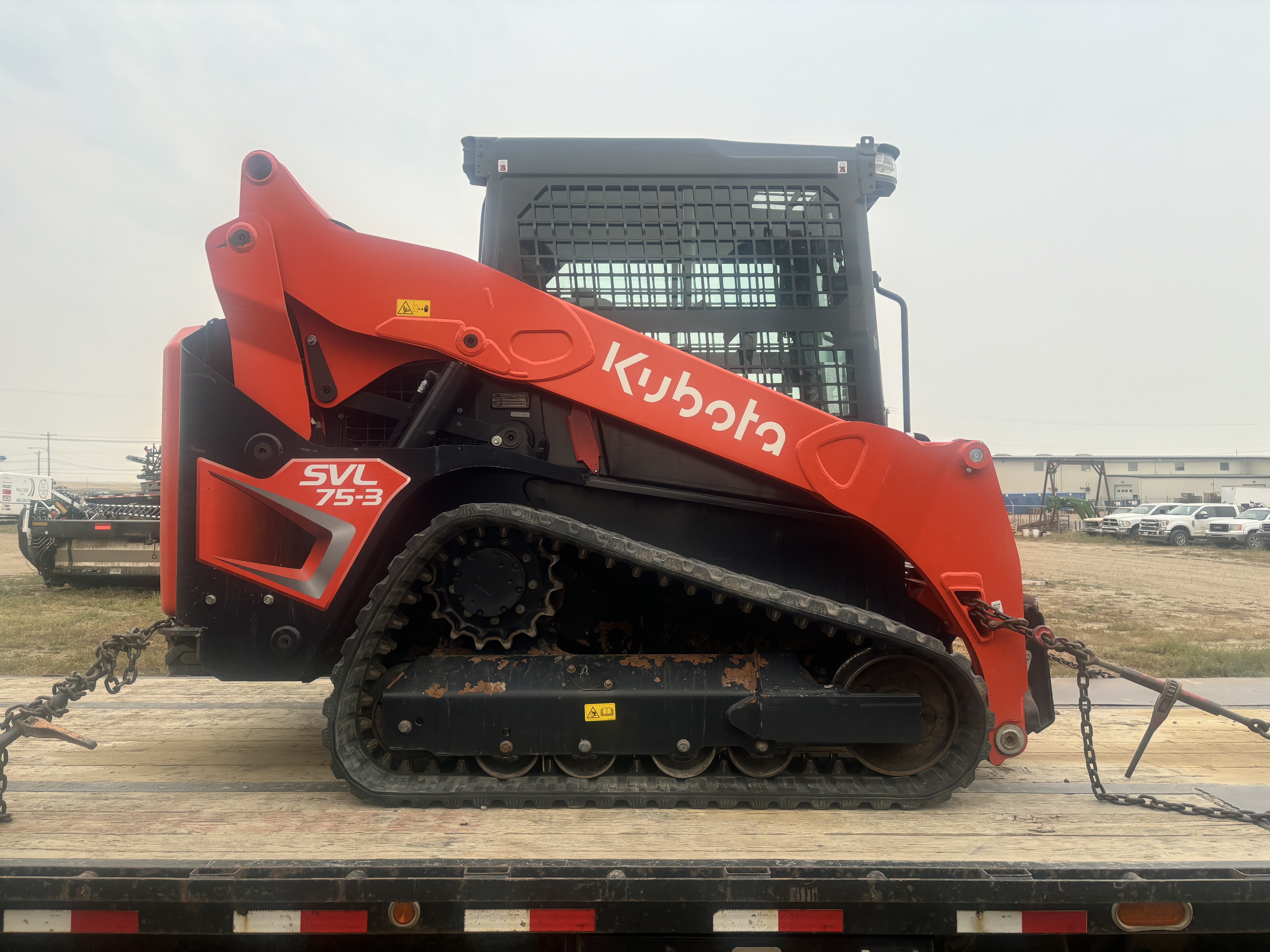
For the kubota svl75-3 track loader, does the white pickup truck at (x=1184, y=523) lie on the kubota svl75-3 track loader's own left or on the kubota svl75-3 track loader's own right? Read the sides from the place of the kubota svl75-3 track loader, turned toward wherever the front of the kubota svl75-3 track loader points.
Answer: on the kubota svl75-3 track loader's own left

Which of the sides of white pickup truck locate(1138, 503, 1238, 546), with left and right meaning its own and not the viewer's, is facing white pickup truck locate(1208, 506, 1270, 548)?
left

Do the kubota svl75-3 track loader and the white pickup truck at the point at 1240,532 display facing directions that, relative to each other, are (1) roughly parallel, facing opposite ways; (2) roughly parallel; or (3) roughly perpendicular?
roughly parallel, facing opposite ways

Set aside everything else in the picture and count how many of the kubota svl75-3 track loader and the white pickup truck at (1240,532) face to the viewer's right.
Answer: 1

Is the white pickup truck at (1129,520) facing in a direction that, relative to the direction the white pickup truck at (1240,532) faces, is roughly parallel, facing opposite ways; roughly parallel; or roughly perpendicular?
roughly parallel

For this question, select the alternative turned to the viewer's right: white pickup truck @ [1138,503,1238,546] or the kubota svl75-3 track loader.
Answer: the kubota svl75-3 track loader

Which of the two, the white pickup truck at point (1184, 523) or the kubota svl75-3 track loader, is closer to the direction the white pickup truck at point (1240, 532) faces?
the kubota svl75-3 track loader

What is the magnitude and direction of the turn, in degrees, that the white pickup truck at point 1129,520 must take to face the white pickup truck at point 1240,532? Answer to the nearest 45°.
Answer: approximately 90° to its left

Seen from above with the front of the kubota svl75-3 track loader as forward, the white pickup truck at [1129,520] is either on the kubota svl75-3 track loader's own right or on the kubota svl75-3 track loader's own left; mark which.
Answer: on the kubota svl75-3 track loader's own left

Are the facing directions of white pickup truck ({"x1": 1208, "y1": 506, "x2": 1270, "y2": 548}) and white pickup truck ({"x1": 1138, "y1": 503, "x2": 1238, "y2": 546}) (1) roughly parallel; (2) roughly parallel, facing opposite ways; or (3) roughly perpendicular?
roughly parallel

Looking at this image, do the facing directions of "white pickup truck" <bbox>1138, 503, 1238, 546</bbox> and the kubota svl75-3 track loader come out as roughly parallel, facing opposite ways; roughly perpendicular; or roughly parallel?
roughly parallel, facing opposite ways

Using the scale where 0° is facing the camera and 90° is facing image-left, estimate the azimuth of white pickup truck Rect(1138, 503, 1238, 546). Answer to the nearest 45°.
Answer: approximately 45°

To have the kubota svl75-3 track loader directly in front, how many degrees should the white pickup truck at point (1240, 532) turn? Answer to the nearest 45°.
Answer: approximately 45° to its left

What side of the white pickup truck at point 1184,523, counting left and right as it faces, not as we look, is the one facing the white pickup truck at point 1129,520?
right

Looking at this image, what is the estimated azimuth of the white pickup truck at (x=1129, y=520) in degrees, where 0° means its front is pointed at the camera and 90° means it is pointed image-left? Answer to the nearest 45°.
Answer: approximately 45°

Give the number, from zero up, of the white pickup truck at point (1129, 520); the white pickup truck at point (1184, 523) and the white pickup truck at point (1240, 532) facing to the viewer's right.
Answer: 0

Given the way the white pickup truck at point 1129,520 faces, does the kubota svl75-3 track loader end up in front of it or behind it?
in front

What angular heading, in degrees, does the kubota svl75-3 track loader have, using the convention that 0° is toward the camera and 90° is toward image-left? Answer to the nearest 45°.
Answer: approximately 270°

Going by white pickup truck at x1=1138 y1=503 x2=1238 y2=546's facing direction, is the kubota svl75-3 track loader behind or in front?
in front

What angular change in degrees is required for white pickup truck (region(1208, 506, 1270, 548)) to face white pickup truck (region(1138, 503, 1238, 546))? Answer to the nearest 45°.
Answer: approximately 90° to its right

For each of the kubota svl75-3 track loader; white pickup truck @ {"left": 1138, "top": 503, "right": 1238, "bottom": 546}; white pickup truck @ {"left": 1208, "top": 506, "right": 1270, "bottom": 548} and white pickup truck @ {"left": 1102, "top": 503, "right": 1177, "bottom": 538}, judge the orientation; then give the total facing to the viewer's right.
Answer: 1
